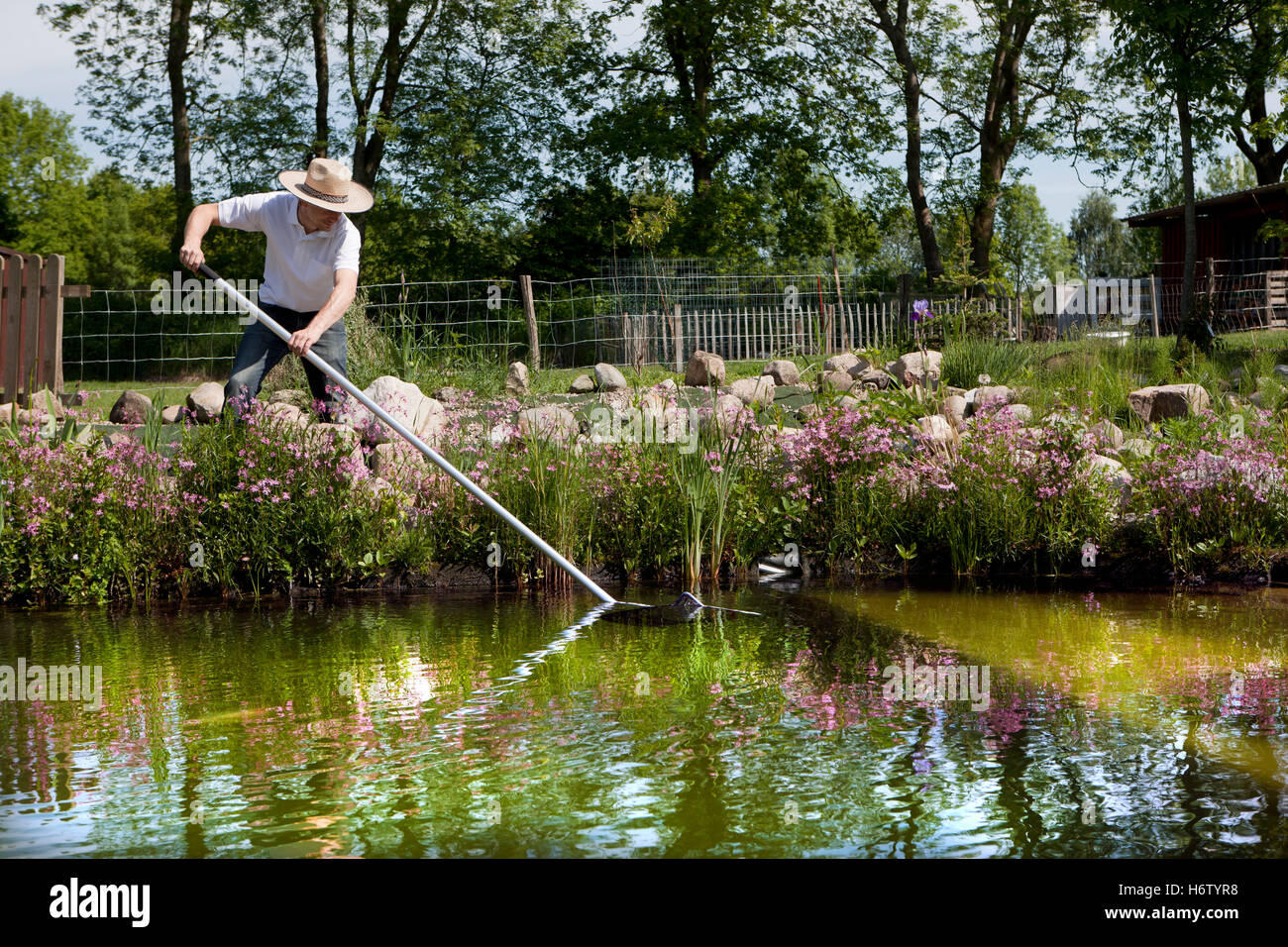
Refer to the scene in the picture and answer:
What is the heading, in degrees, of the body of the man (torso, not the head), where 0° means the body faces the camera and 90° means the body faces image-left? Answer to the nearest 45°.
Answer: approximately 0°

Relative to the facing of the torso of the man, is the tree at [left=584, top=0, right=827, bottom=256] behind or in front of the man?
behind

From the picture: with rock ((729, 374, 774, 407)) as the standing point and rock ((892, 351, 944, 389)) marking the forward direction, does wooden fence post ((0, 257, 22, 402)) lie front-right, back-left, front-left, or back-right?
back-left

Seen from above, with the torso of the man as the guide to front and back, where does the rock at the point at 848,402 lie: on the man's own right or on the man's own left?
on the man's own left
